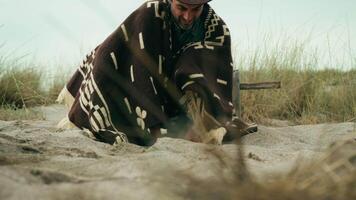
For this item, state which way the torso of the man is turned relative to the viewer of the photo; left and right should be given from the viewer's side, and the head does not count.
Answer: facing the viewer and to the right of the viewer
